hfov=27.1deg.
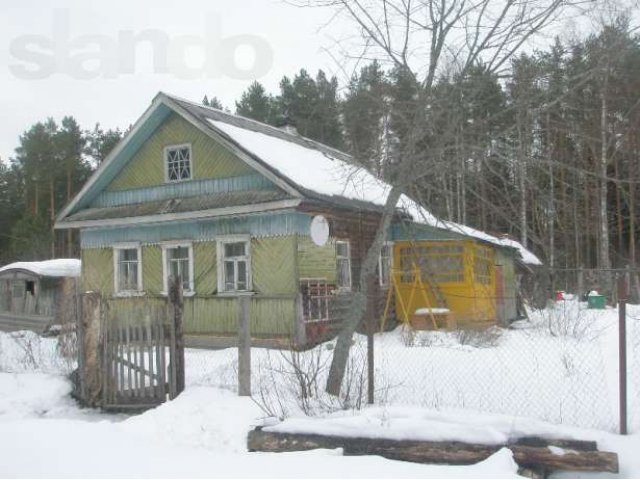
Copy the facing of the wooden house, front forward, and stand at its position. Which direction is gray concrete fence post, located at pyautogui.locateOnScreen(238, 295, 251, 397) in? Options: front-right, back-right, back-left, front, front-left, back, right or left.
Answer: front-left

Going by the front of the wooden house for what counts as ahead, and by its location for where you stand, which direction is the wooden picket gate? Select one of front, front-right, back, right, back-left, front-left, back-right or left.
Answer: front-left

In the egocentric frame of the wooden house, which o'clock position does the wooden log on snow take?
The wooden log on snow is roughly at 10 o'clock from the wooden house.

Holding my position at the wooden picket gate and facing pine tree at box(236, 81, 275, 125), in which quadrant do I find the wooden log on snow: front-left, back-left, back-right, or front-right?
back-right

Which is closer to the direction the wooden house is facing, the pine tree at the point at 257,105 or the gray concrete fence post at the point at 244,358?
the gray concrete fence post

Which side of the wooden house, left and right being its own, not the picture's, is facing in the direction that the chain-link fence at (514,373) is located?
left

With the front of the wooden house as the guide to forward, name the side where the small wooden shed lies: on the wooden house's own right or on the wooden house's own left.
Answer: on the wooden house's own right

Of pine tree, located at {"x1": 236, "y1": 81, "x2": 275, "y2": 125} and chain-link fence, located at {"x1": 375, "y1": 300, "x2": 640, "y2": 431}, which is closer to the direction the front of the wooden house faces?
the chain-link fence

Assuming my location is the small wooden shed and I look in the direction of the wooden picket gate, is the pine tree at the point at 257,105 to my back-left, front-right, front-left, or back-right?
back-left

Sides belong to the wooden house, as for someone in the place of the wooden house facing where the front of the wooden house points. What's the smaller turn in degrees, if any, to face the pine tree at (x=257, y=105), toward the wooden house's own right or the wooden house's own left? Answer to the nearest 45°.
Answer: approximately 135° to the wooden house's own right

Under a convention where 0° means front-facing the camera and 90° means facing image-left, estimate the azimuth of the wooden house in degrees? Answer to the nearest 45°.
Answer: approximately 45°
